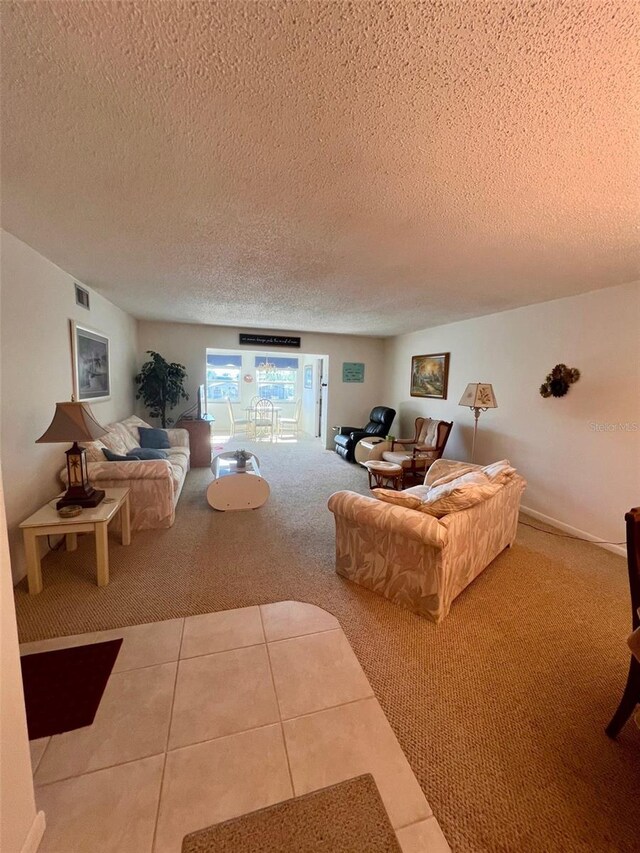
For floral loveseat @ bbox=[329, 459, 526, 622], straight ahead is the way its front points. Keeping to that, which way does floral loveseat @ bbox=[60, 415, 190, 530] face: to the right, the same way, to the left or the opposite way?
to the right

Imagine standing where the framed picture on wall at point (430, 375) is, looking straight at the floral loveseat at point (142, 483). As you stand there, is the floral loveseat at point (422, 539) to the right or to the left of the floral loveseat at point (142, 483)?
left

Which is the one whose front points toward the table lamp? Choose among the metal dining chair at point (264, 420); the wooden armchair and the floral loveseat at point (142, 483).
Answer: the wooden armchair

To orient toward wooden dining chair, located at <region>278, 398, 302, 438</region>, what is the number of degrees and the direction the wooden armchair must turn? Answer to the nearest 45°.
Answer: approximately 90° to its right

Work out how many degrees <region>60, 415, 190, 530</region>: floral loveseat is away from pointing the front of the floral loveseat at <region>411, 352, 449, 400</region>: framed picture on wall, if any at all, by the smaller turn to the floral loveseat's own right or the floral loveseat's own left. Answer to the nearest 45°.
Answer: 0° — it already faces it

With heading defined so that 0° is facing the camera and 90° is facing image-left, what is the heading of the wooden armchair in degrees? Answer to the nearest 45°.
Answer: approximately 45°

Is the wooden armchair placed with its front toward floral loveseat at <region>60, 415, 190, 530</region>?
yes

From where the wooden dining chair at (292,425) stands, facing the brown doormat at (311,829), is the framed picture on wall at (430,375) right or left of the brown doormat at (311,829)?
left

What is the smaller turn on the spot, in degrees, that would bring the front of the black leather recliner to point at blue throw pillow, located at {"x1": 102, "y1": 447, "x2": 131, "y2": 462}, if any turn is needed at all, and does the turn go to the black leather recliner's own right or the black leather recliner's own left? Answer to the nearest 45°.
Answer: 0° — it already faces it

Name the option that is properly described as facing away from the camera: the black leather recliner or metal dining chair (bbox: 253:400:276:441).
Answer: the metal dining chair

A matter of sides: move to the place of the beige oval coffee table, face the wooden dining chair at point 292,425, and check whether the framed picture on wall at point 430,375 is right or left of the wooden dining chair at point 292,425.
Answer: right

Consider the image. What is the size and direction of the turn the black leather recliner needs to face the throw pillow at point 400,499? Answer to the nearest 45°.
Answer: approximately 45° to its left

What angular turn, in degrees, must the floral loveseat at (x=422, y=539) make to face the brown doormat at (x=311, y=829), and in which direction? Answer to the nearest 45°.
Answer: approximately 135° to its left

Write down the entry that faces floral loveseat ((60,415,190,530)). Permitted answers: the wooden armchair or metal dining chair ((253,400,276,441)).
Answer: the wooden armchair

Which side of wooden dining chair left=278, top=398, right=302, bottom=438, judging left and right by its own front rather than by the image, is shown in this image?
left

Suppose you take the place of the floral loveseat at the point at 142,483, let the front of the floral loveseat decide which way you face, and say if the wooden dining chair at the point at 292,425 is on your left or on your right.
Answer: on your left

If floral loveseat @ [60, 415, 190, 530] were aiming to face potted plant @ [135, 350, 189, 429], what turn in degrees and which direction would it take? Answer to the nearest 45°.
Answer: approximately 90° to its left

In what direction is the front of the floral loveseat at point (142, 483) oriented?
to the viewer's right
